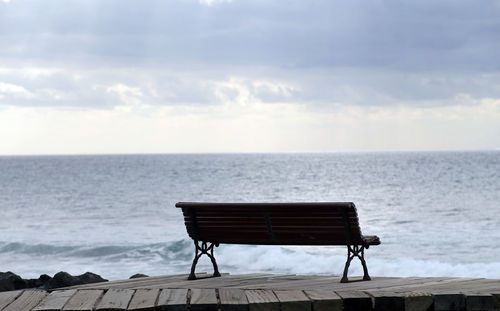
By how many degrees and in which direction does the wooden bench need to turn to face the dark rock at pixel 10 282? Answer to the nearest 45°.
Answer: approximately 90° to its left

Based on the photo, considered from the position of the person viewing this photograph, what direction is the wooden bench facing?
facing away from the viewer and to the right of the viewer
